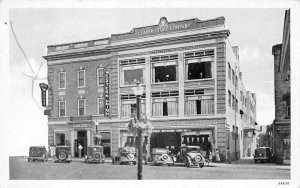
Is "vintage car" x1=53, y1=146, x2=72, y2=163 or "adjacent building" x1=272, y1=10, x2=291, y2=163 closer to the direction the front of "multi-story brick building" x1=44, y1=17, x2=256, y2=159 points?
the vintage car

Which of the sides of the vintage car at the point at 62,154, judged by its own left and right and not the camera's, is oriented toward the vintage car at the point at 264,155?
right

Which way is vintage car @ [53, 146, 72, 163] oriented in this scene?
away from the camera

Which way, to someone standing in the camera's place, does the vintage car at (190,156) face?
facing away from the viewer and to the left of the viewer

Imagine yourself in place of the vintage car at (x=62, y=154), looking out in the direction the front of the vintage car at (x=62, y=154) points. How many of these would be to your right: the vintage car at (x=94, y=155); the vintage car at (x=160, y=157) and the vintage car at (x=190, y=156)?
3

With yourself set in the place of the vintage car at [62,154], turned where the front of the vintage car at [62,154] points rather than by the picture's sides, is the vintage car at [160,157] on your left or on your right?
on your right

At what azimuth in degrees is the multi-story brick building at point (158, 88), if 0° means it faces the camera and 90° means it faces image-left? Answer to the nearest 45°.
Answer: approximately 45°
